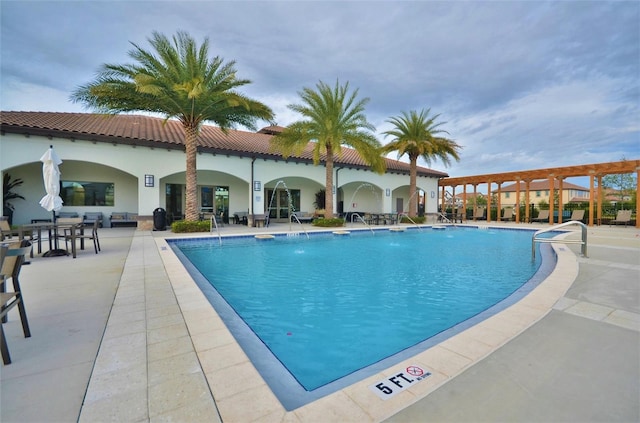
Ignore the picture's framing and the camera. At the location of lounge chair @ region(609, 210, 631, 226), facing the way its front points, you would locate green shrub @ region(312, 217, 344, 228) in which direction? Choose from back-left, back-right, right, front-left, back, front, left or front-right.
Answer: front

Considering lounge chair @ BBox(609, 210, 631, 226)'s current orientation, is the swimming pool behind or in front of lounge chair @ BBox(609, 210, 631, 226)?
in front

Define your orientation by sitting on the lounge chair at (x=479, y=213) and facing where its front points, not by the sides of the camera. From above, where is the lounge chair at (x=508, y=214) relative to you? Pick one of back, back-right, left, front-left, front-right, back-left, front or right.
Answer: back-left

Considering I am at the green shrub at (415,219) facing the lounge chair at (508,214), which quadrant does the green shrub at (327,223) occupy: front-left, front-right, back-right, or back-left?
back-right

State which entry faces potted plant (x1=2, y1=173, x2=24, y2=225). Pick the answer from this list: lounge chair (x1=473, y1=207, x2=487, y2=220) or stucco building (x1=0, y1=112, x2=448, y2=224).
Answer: the lounge chair

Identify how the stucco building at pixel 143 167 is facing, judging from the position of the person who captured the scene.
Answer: facing the viewer and to the right of the viewer

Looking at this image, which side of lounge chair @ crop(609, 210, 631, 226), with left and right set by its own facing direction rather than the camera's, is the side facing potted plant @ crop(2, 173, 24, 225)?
front

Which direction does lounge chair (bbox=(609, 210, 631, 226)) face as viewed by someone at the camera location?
facing the viewer and to the left of the viewer

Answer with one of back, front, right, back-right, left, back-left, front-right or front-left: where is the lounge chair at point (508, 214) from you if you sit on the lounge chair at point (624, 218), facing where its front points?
front-right

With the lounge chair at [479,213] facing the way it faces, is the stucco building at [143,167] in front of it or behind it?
in front

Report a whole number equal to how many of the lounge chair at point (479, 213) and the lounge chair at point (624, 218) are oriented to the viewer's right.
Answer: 0
